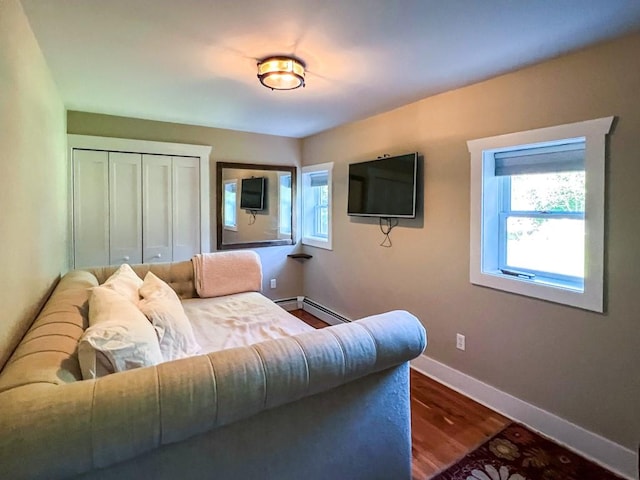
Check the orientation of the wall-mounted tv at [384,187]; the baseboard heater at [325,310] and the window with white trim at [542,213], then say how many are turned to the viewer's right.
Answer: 0

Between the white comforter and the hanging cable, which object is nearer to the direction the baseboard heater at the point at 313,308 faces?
the white comforter

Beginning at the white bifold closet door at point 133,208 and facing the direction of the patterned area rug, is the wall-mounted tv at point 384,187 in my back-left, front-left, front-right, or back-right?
front-left

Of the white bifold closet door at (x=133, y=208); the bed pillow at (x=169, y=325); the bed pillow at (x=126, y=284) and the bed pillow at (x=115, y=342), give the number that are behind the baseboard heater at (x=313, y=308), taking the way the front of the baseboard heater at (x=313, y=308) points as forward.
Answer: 0

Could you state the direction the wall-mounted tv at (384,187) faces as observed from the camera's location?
facing the viewer and to the left of the viewer

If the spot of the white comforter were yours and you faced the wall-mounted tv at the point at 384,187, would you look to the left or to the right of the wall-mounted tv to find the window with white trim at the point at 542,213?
right

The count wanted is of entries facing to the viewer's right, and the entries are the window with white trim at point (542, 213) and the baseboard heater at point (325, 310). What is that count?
0

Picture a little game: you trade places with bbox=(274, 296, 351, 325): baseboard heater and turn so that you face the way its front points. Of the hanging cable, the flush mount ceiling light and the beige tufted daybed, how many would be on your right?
0

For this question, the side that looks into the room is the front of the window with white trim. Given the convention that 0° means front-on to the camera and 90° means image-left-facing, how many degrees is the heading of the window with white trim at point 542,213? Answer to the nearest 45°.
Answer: approximately 45°

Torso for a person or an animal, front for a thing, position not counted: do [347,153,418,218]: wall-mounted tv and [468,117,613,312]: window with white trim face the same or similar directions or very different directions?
same or similar directions

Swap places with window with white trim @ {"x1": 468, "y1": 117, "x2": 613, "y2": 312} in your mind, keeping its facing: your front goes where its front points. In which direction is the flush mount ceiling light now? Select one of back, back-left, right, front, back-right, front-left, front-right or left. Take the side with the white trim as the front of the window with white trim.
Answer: front

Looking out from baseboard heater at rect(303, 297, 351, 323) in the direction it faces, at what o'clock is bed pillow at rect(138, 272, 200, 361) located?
The bed pillow is roughly at 11 o'clock from the baseboard heater.

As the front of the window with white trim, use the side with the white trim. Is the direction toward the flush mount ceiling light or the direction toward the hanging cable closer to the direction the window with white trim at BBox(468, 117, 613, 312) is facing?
the flush mount ceiling light

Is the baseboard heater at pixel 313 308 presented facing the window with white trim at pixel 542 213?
no

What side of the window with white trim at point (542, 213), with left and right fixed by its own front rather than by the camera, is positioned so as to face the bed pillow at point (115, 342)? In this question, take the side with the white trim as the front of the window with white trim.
front

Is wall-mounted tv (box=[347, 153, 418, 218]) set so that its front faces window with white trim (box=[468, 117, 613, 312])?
no

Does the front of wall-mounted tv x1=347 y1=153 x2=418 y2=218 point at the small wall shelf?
no
